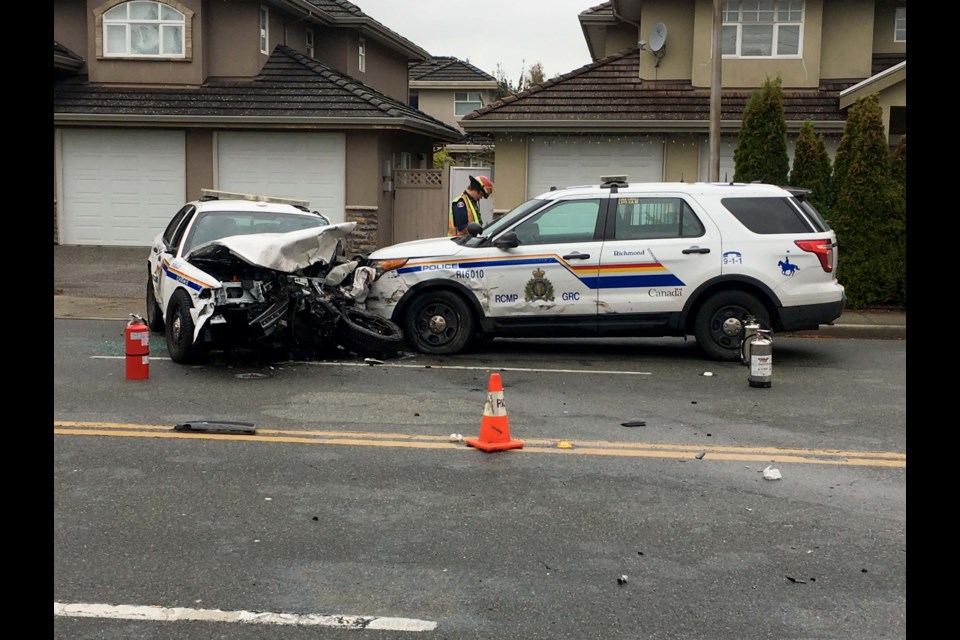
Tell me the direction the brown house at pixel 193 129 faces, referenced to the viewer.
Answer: facing the viewer

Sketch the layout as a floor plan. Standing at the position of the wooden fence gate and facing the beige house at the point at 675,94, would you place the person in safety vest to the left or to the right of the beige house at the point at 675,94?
right

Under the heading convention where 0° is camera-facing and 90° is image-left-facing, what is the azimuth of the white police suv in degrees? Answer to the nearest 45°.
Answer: approximately 90°

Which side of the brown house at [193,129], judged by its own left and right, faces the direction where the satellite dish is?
left

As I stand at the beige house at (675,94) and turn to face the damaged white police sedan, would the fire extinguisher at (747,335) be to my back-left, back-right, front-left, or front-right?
front-left

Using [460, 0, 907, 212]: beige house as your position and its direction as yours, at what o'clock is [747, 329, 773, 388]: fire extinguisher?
The fire extinguisher is roughly at 12 o'clock from the beige house.

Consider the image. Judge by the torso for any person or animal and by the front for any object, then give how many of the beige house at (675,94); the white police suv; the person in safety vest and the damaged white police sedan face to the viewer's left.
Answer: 1

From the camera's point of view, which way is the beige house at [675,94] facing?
toward the camera

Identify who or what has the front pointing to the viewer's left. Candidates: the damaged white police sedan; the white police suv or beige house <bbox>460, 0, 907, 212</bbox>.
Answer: the white police suv

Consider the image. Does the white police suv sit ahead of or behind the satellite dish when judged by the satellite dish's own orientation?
ahead

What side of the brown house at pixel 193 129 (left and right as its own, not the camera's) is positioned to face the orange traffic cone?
front

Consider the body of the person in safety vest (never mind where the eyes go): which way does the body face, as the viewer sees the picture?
to the viewer's right
